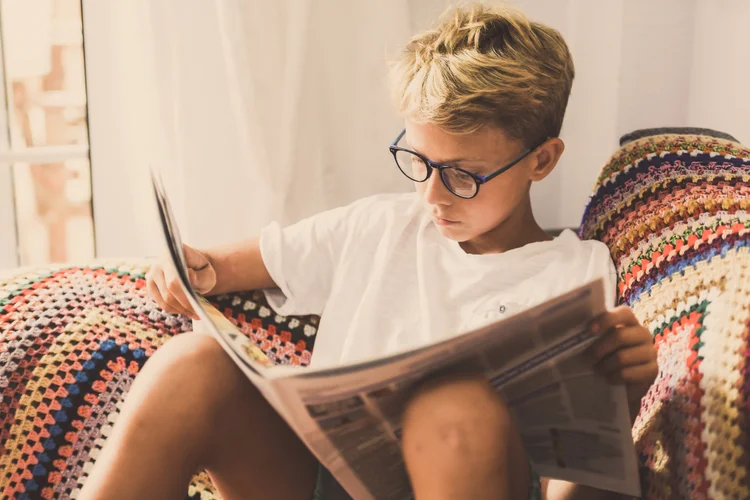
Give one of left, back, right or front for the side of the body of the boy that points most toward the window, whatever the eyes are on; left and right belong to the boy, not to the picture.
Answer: right

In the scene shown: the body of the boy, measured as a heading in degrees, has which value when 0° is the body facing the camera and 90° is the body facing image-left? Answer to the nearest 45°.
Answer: approximately 45°
